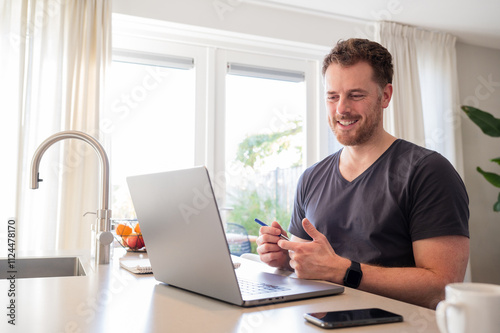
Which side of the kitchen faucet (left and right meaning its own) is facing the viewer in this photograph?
left

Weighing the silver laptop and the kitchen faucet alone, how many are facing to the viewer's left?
1

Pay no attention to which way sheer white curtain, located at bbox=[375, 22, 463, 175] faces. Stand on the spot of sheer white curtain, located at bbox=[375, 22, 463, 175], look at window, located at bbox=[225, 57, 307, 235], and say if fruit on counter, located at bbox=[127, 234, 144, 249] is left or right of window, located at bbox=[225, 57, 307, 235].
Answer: left

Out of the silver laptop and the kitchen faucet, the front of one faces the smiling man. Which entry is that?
the silver laptop

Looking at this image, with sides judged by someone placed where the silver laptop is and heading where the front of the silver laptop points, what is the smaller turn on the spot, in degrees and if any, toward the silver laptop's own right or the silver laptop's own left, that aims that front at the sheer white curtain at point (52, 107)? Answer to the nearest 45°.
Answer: approximately 90° to the silver laptop's own left

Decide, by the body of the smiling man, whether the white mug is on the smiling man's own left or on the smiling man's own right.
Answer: on the smiling man's own left

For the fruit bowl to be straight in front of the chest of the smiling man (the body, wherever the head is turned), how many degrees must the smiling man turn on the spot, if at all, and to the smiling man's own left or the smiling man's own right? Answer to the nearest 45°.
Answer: approximately 45° to the smiling man's own right

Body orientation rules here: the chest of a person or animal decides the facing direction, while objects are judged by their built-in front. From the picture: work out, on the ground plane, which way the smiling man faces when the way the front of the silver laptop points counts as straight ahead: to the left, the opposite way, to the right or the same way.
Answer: the opposite way

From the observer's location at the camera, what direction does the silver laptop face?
facing away from the viewer and to the right of the viewer

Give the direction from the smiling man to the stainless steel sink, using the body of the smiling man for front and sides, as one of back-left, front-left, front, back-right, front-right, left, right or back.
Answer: front-right
